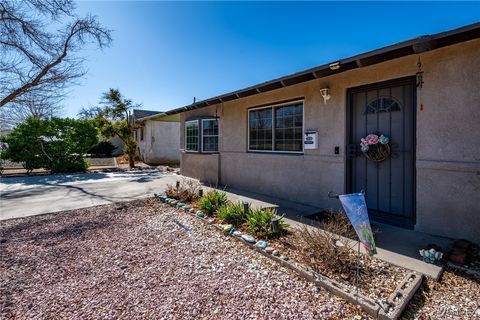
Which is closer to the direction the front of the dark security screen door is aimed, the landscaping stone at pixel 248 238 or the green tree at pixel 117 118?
the landscaping stone

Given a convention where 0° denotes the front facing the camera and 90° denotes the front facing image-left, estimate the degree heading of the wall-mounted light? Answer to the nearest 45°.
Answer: approximately 45°

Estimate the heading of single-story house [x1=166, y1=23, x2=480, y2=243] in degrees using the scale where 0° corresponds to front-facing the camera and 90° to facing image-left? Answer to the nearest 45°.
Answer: approximately 45°

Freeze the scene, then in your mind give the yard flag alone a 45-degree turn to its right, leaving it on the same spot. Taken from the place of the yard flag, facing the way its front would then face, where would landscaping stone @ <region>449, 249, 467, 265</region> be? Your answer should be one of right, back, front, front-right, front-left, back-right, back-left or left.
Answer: back

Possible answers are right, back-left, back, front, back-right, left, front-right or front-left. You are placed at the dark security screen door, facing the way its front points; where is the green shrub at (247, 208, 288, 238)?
front

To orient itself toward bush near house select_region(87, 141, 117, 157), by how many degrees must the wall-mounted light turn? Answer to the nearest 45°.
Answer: approximately 90° to its right

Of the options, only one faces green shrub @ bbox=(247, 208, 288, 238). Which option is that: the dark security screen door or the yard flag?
the dark security screen door

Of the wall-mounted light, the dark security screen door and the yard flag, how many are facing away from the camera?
0

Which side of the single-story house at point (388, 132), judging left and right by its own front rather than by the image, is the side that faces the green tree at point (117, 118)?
right

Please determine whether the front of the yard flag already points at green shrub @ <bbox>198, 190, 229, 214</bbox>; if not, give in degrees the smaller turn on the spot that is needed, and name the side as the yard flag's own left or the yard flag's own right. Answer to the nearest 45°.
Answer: approximately 135° to the yard flag's own right

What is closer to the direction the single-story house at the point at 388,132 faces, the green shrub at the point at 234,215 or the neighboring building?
the green shrub

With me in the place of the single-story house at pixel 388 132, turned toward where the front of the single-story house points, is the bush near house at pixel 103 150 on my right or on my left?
on my right

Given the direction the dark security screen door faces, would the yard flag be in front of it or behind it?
in front

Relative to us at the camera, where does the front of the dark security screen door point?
facing the viewer and to the left of the viewer

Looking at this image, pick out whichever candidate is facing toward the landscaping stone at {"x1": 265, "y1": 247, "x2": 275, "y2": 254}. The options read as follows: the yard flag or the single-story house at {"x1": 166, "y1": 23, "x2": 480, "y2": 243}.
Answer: the single-story house

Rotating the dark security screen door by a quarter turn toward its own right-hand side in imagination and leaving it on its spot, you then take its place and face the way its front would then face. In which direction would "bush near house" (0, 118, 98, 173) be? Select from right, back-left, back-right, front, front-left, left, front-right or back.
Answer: front-left

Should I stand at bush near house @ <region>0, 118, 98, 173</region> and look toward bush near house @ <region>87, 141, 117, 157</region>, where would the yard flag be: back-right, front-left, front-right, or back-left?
back-right

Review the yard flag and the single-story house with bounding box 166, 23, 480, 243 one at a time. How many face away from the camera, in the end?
0

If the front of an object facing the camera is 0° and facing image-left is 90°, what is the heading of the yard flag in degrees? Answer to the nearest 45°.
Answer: approximately 0°

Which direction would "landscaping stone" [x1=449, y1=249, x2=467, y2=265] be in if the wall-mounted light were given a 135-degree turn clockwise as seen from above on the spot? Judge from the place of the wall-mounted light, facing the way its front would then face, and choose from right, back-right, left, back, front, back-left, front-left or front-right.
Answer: back-right
